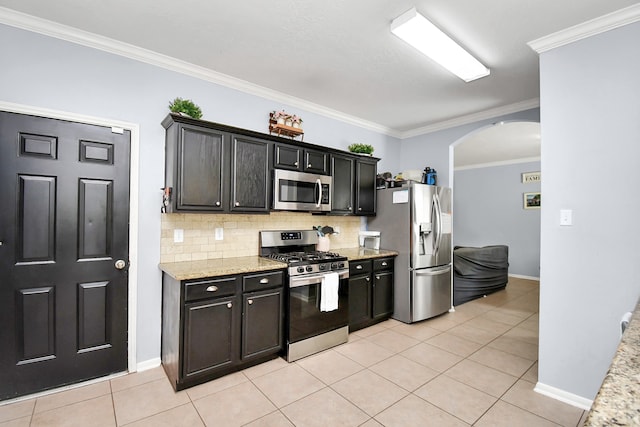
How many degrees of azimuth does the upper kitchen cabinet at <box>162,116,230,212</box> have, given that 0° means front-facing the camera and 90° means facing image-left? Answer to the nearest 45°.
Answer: approximately 315°

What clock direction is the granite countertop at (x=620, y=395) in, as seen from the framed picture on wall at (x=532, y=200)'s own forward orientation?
The granite countertop is roughly at 12 o'clock from the framed picture on wall.

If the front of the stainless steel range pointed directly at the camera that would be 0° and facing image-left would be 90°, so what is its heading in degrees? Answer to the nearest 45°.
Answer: approximately 315°

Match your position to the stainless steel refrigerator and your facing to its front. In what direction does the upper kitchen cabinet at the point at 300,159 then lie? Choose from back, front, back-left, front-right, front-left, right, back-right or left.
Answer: right

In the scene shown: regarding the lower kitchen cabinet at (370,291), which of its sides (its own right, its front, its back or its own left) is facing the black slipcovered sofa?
left
